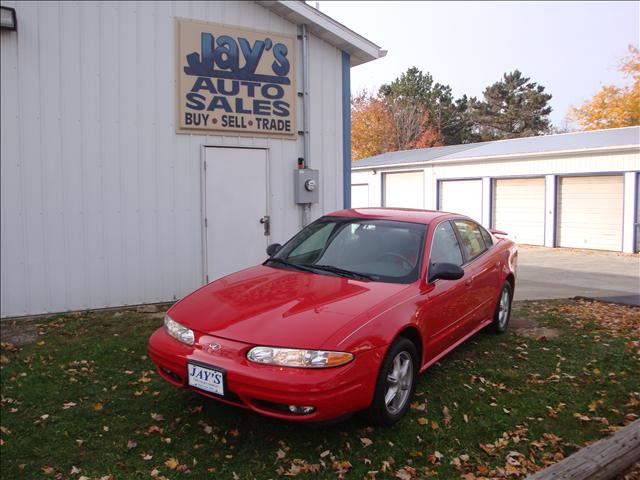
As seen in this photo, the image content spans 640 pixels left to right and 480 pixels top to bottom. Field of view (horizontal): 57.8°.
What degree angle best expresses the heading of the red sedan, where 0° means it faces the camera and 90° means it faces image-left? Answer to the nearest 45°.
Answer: approximately 45°

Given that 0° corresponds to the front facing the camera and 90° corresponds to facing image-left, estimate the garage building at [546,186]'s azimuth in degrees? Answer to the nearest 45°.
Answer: approximately 45°

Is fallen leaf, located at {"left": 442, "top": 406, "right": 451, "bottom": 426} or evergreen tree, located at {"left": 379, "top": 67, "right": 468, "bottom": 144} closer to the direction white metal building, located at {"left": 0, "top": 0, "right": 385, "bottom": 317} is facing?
the fallen leaf

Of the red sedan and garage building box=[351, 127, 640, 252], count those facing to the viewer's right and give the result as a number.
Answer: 0

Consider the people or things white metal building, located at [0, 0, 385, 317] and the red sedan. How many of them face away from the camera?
0

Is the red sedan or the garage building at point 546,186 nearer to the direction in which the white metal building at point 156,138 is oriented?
the red sedan

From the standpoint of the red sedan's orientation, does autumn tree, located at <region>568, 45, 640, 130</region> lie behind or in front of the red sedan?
behind

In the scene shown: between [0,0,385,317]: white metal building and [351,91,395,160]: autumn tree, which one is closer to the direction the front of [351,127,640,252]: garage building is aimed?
the white metal building

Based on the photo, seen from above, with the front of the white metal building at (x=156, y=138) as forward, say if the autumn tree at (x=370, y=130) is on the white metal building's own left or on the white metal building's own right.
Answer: on the white metal building's own left

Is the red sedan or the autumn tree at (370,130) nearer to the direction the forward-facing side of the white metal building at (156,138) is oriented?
the red sedan

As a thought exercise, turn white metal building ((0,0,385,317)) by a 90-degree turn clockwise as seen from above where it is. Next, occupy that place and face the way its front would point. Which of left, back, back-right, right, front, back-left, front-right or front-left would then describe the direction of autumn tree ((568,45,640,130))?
back

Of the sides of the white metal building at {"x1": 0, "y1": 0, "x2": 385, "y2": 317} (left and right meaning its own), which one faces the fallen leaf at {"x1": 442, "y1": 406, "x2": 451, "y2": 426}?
front

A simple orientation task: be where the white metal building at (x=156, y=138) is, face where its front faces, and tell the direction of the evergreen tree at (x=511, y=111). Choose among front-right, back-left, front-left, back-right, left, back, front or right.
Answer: left
